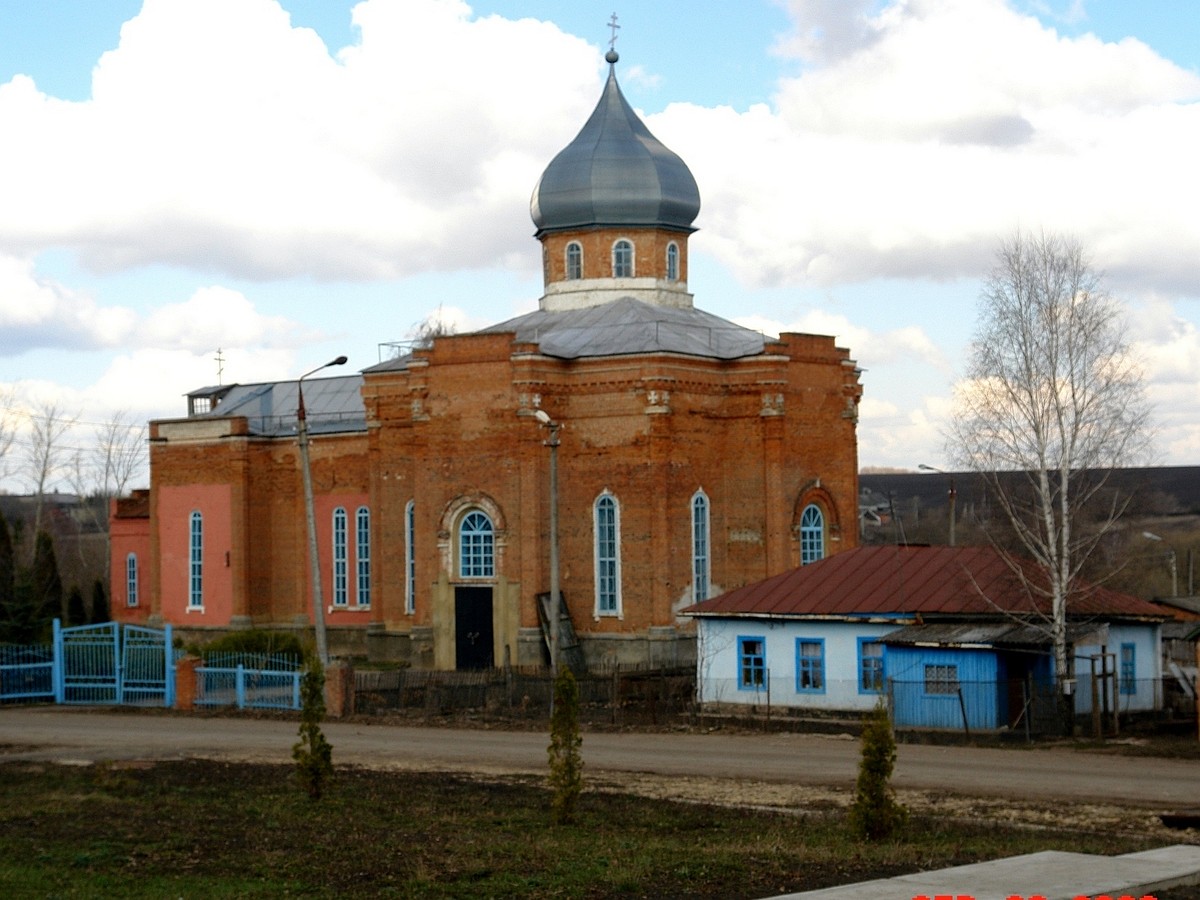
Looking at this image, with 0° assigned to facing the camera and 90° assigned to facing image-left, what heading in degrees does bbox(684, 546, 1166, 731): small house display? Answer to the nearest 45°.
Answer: approximately 0°

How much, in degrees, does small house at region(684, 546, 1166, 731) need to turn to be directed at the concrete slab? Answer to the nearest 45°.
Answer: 0° — it already faces it

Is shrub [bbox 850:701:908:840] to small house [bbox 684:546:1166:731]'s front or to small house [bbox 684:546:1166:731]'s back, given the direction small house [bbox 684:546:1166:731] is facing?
to the front

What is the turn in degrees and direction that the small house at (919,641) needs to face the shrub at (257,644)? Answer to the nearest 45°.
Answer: approximately 135° to its right

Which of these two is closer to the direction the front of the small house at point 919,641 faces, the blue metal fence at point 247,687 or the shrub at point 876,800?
the shrub

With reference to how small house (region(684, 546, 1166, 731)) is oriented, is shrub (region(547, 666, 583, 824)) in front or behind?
in front

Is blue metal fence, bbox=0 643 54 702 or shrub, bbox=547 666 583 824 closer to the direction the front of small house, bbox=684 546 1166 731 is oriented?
the shrub
